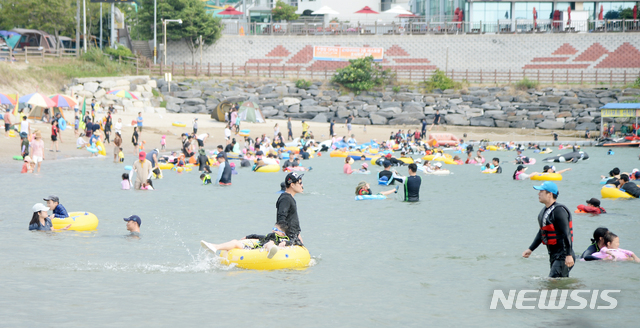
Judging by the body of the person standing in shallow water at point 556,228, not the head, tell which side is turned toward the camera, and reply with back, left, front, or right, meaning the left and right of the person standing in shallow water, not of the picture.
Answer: left

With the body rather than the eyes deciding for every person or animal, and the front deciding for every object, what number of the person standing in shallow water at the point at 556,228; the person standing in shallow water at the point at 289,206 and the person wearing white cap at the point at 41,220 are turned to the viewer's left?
1

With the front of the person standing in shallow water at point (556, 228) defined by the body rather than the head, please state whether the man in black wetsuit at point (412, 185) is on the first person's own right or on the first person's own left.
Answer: on the first person's own right

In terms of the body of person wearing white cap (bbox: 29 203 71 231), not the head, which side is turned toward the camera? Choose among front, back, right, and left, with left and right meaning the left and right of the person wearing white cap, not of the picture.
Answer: right
